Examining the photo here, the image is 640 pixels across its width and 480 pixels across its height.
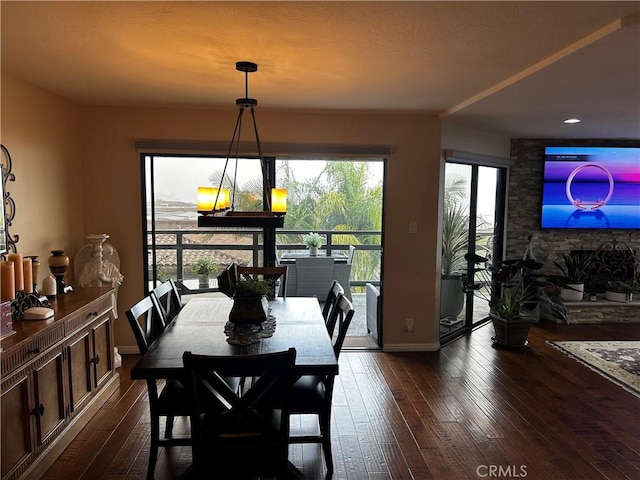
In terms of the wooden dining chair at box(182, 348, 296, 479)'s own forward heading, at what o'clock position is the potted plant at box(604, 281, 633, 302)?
The potted plant is roughly at 2 o'clock from the wooden dining chair.

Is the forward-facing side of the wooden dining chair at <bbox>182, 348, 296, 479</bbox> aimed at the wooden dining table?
yes

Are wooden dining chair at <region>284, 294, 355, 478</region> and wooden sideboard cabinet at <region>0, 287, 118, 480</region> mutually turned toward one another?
yes

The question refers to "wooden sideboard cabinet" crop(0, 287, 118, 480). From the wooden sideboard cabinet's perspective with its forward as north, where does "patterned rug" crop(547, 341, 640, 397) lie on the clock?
The patterned rug is roughly at 11 o'clock from the wooden sideboard cabinet.

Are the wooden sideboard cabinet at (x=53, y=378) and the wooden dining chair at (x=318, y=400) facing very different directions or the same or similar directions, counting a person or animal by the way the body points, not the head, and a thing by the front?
very different directions

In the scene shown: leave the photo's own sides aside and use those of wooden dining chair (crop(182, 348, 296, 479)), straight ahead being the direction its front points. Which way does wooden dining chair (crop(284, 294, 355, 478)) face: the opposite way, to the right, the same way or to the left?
to the left

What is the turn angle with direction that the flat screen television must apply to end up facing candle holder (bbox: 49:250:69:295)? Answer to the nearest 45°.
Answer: approximately 45° to its right

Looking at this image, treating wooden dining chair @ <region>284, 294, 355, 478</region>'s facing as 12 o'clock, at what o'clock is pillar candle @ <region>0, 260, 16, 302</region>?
The pillar candle is roughly at 12 o'clock from the wooden dining chair.

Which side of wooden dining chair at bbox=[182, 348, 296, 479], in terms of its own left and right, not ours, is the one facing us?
back

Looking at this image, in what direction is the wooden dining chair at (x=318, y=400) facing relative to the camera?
to the viewer's left

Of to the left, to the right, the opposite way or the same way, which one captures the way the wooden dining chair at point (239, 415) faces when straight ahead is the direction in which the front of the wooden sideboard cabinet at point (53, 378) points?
to the left

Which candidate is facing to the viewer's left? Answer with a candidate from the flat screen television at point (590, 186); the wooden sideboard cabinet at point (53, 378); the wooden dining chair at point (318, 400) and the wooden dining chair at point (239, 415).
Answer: the wooden dining chair at point (318, 400)
